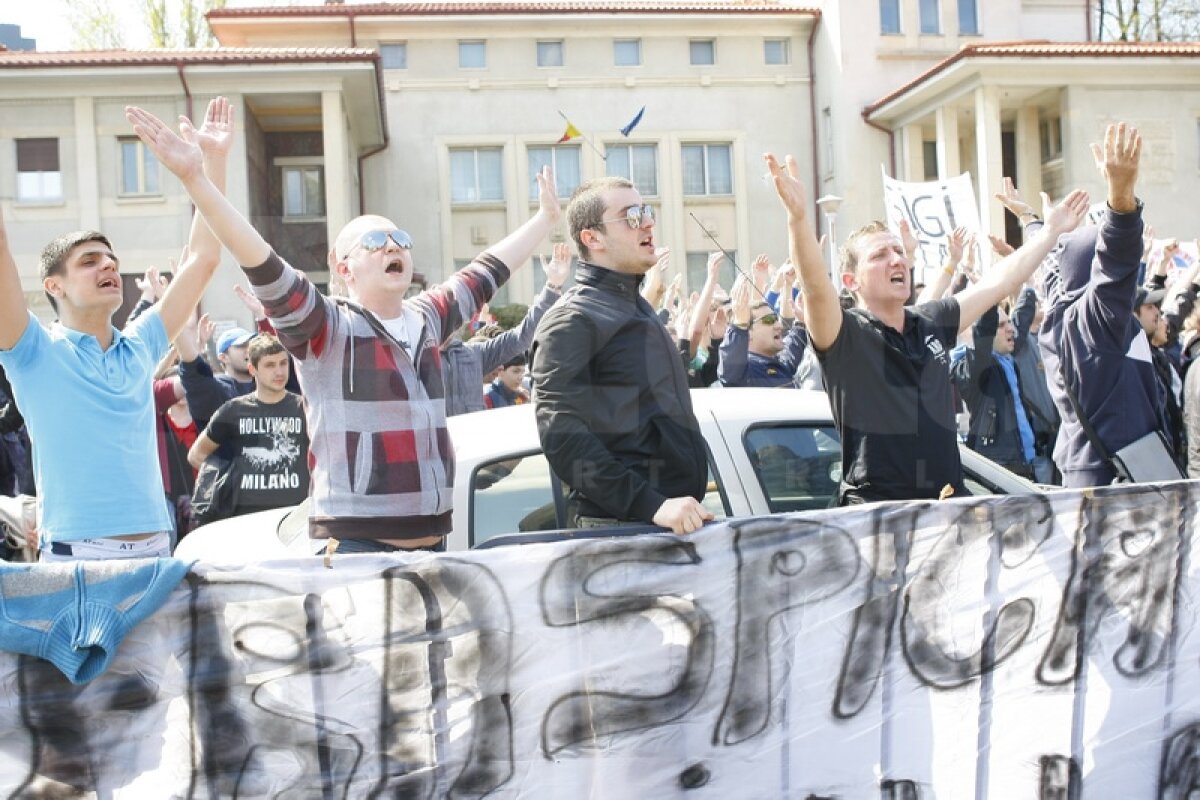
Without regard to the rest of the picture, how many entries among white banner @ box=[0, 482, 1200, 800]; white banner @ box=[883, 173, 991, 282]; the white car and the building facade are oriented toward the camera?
3

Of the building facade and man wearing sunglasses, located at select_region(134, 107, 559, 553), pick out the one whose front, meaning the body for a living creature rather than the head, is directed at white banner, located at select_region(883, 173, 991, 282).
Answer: the building facade

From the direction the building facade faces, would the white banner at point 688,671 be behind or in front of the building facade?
in front

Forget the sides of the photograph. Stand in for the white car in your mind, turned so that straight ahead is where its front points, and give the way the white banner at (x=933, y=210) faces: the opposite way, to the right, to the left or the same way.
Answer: to the right

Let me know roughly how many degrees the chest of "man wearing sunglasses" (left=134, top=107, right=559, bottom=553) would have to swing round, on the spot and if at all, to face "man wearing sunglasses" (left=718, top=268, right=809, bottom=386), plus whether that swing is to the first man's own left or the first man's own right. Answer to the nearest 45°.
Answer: approximately 90° to the first man's own left

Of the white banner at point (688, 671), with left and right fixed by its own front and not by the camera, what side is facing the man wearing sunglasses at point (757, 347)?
back

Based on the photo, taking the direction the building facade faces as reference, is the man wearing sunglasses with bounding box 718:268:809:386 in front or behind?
in front

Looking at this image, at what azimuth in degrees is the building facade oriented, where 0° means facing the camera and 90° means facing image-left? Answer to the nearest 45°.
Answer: approximately 0°

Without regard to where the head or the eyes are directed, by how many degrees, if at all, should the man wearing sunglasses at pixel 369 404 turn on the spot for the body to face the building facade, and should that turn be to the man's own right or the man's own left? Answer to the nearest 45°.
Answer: approximately 135° to the man's own left

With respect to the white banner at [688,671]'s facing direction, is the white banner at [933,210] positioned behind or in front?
behind
